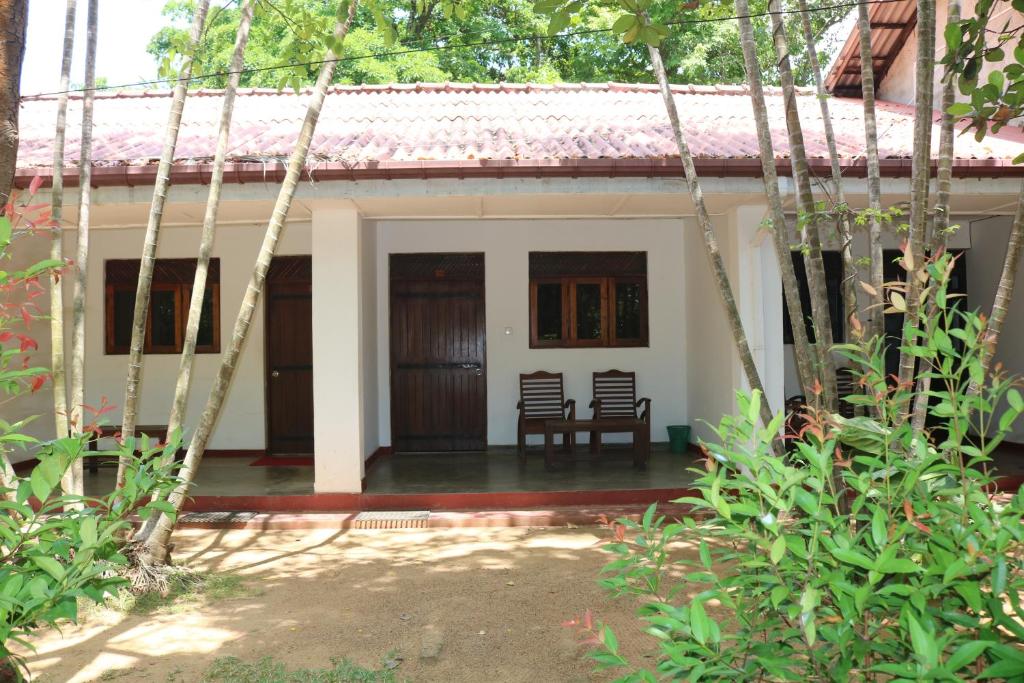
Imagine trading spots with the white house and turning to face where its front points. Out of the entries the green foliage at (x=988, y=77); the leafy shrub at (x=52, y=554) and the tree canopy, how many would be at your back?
1

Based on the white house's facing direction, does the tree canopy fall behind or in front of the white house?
behind

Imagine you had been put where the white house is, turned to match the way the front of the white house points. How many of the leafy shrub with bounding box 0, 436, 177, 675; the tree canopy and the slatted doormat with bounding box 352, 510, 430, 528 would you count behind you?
1

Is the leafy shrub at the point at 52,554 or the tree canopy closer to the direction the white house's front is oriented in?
the leafy shrub

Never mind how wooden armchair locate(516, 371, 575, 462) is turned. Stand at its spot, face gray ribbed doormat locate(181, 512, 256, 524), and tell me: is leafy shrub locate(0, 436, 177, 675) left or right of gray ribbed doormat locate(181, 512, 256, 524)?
left

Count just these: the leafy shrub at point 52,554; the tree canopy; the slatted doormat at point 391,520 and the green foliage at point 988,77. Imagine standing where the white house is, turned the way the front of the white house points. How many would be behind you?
1

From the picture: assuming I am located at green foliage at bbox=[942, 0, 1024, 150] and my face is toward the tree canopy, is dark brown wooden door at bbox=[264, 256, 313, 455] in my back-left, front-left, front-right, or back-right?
front-left

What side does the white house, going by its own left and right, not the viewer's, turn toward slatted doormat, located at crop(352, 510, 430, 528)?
front

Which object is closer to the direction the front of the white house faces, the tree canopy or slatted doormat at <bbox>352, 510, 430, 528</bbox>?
the slatted doormat

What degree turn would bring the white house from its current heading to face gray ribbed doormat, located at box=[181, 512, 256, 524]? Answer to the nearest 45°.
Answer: approximately 45° to its right

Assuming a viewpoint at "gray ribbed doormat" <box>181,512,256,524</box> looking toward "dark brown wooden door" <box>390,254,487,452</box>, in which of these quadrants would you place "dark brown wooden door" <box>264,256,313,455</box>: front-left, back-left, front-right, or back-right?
front-left

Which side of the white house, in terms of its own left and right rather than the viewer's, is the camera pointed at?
front

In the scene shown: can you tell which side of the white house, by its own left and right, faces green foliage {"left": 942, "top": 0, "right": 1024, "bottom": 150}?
front

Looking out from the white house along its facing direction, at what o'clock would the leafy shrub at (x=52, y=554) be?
The leafy shrub is roughly at 12 o'clock from the white house.

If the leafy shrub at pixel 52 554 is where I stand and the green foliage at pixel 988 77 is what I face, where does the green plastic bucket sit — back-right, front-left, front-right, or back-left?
front-left
